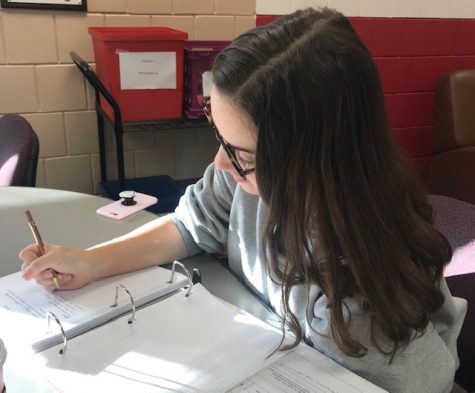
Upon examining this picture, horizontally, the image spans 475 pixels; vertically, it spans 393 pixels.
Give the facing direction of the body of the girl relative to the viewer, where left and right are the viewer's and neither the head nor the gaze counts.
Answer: facing the viewer and to the left of the viewer

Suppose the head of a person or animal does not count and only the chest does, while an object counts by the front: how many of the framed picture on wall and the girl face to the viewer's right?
0

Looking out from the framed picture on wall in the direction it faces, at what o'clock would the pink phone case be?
The pink phone case is roughly at 12 o'clock from the framed picture on wall.

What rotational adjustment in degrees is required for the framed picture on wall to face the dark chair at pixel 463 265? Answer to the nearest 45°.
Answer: approximately 45° to its left

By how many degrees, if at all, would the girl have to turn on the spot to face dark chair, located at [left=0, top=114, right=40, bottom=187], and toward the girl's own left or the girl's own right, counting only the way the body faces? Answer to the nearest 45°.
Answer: approximately 90° to the girl's own right

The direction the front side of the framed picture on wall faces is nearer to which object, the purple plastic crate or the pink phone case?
the pink phone case

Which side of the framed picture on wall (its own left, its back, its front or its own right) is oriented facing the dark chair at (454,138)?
left

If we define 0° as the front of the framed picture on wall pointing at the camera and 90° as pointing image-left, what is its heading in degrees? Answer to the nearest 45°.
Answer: approximately 0°

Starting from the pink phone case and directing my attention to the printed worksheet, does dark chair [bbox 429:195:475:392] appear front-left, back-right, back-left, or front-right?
front-left

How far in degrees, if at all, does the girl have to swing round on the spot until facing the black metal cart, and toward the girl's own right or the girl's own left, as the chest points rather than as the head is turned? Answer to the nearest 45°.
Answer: approximately 90° to the girl's own right

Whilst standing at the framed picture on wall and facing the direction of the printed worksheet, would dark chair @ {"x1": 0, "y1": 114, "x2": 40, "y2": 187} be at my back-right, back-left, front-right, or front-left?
front-right

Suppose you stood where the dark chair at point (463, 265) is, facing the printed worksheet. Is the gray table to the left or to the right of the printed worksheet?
right

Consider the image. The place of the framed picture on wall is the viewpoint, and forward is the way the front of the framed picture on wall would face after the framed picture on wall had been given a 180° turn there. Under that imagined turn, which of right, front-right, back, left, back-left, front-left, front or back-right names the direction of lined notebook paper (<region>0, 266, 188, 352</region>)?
back
